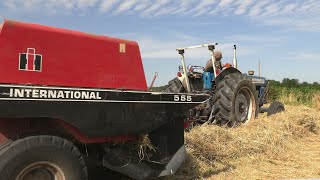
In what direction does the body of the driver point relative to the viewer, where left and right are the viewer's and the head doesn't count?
facing away from the viewer and to the right of the viewer

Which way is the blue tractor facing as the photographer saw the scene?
facing away from the viewer and to the right of the viewer
